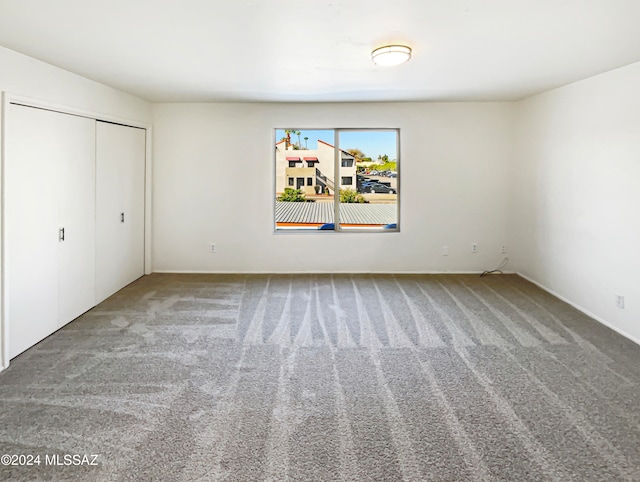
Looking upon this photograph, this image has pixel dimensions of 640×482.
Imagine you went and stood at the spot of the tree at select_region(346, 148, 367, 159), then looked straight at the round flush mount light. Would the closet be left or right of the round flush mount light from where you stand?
right

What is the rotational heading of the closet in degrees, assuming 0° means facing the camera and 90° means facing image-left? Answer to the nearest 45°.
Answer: approximately 315°

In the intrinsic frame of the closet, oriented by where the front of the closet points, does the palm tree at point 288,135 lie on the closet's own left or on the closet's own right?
on the closet's own left

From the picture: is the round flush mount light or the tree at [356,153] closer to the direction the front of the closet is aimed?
the round flush mount light

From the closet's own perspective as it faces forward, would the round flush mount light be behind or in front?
in front

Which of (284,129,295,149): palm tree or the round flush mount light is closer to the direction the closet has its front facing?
the round flush mount light

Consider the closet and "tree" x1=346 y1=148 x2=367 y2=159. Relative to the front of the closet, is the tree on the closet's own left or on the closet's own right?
on the closet's own left
